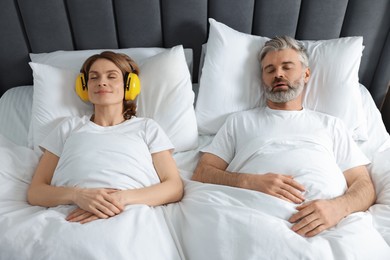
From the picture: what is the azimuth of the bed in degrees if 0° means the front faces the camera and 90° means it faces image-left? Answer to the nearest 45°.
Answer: approximately 0°

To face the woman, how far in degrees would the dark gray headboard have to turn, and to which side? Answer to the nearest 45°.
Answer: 0° — it already faces them

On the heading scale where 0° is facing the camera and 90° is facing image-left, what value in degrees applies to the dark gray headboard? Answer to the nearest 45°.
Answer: approximately 0°
